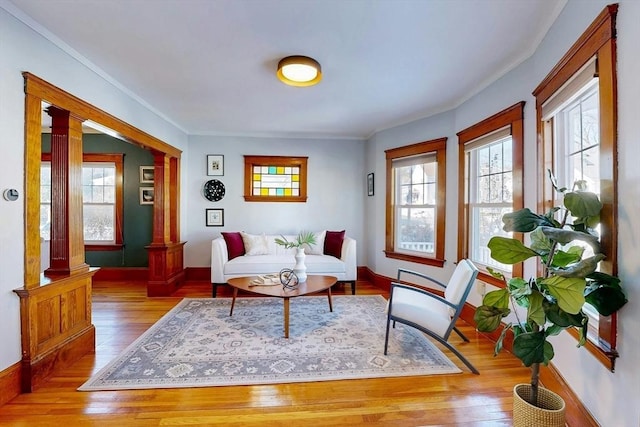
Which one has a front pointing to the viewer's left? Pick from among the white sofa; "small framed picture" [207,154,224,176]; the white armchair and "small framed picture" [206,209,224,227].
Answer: the white armchair

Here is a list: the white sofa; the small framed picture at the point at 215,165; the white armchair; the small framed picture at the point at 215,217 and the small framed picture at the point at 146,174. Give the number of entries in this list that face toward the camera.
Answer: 4

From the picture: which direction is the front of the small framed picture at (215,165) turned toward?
toward the camera

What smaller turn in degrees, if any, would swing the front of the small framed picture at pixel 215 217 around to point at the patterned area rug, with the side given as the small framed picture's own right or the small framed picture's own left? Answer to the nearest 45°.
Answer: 0° — it already faces it

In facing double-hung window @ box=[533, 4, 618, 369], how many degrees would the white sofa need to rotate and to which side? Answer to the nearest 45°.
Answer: approximately 45° to its left

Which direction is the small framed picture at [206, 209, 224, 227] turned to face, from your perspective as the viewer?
facing the viewer

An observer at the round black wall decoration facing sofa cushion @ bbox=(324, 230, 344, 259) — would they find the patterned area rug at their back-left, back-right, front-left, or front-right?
front-right

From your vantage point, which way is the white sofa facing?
toward the camera

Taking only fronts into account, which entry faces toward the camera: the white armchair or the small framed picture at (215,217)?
the small framed picture

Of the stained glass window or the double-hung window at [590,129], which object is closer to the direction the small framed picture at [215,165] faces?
the double-hung window

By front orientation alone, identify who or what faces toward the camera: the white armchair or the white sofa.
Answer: the white sofa

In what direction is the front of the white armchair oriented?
to the viewer's left

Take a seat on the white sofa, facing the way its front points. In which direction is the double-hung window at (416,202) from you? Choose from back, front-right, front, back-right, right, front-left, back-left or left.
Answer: left

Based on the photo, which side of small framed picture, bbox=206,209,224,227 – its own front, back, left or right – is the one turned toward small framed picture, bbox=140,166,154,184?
right

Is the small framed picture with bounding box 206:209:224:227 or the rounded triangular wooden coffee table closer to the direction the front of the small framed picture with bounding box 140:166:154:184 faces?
the rounded triangular wooden coffee table

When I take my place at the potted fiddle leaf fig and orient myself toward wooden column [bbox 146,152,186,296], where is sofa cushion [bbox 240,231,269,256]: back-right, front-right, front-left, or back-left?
front-right

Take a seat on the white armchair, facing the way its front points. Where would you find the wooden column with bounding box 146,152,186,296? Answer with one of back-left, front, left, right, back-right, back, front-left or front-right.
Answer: front
